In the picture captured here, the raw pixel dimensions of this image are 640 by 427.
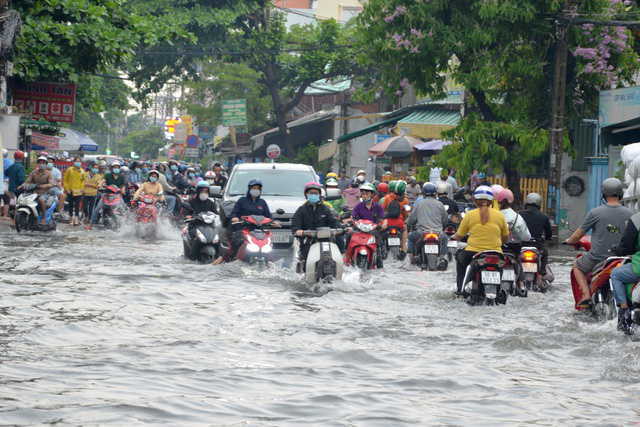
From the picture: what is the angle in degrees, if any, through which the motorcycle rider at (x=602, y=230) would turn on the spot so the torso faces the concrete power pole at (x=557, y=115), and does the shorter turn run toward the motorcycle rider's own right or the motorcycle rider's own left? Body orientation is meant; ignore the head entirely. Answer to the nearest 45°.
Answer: approximately 45° to the motorcycle rider's own right

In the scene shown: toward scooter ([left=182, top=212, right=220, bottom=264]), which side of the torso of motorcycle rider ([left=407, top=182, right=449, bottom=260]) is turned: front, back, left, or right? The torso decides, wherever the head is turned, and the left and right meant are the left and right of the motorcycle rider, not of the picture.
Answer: left

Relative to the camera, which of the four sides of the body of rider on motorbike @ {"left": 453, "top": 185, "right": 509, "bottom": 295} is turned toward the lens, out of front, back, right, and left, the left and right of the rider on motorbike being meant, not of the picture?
back

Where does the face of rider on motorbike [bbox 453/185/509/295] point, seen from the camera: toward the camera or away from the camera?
away from the camera

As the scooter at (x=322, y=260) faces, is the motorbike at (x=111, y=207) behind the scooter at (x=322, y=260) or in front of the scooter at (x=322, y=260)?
behind

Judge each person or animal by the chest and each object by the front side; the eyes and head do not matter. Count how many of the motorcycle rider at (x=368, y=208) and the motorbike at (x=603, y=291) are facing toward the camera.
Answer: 1

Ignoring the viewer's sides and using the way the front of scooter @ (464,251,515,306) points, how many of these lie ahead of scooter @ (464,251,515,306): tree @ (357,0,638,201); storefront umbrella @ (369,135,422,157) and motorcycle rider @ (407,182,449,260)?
3

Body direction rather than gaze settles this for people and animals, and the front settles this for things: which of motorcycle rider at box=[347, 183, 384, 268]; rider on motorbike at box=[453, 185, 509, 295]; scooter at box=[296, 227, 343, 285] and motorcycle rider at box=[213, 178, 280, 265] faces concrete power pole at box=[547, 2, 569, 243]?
the rider on motorbike

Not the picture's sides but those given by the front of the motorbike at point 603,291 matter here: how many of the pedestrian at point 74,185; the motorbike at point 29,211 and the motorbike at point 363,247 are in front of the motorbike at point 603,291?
3

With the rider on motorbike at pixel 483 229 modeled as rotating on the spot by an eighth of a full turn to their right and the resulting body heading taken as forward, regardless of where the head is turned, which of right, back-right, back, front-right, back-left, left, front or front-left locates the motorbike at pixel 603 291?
right

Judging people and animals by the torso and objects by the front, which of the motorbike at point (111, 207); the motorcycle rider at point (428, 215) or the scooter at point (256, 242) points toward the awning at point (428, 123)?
the motorcycle rider

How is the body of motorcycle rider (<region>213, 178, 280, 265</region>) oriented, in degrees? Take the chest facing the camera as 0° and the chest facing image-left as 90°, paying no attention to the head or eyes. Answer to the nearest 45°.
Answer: approximately 0°

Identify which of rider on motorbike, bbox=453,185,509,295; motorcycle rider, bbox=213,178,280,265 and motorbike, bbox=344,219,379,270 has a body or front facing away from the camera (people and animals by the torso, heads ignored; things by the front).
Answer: the rider on motorbike

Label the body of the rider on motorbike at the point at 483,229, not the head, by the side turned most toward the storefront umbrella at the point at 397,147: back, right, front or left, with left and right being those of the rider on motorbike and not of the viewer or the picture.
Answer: front

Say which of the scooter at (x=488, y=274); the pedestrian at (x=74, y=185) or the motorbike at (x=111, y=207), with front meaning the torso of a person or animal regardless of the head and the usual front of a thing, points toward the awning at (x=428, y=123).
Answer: the scooter

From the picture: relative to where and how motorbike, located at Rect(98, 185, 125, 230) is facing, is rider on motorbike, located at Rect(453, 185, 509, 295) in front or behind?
in front

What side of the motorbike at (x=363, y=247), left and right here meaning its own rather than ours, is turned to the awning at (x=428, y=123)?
back
